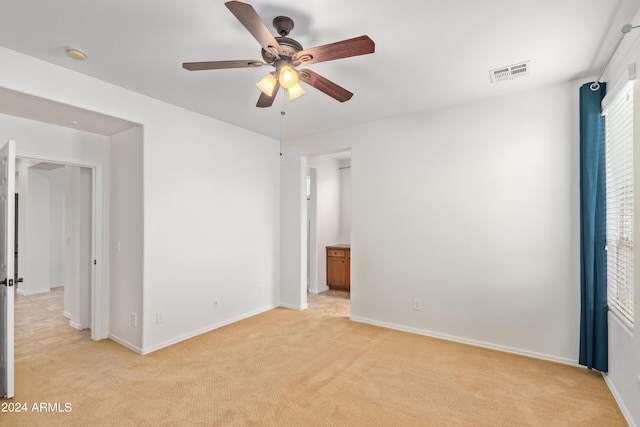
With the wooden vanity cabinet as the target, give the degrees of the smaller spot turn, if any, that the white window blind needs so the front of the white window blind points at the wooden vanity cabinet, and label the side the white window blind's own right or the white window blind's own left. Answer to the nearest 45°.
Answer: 0° — it already faces it

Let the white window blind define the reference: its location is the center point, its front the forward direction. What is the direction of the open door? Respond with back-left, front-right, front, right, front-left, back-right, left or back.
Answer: front-left

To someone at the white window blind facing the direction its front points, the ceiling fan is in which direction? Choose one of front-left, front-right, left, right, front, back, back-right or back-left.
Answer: front-left

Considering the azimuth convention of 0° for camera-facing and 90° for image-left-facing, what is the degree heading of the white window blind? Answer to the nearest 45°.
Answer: approximately 90°
